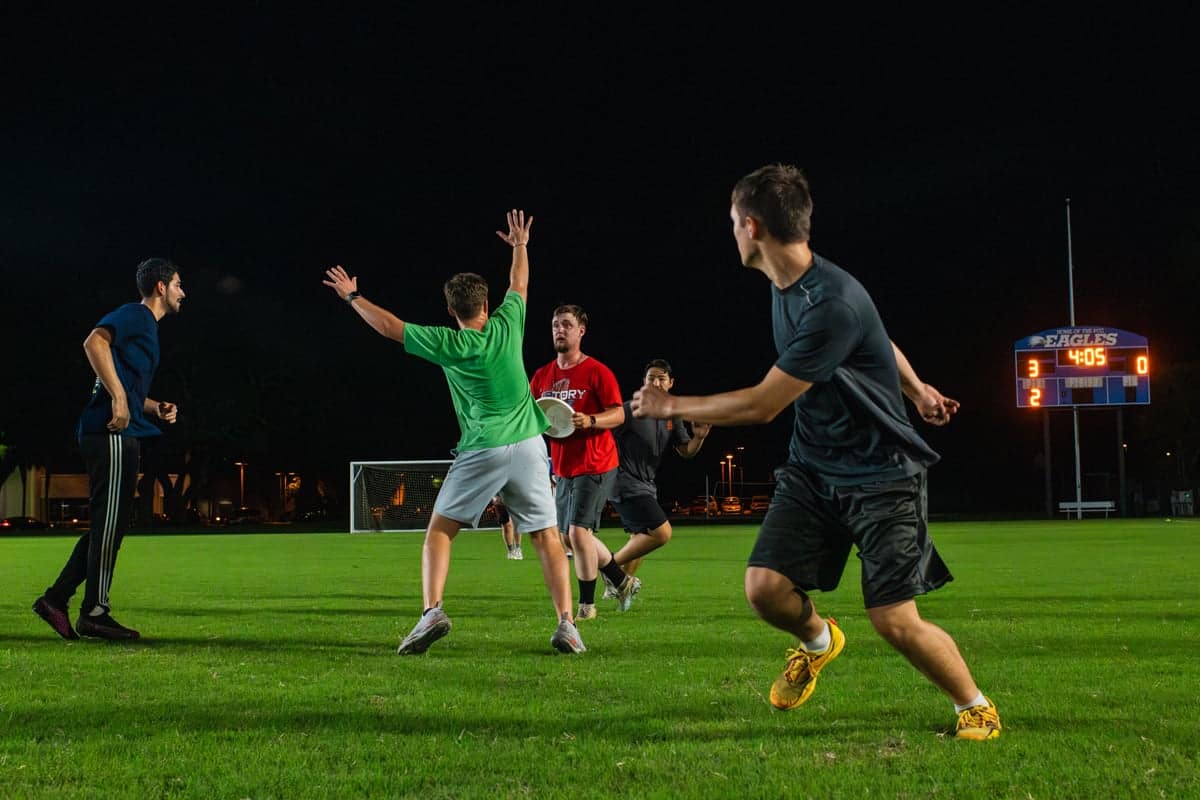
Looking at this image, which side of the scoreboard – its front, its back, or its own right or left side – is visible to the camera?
front

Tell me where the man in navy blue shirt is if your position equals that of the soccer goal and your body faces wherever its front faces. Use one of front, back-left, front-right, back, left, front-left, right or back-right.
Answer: front

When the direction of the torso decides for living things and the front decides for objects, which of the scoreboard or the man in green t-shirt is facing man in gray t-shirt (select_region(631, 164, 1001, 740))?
the scoreboard

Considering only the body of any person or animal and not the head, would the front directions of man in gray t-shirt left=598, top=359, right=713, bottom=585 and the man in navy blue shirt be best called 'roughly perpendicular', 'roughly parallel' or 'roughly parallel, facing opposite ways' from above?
roughly perpendicular

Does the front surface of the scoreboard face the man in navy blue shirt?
yes

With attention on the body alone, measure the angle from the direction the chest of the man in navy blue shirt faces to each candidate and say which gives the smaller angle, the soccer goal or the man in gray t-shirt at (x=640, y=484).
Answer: the man in gray t-shirt

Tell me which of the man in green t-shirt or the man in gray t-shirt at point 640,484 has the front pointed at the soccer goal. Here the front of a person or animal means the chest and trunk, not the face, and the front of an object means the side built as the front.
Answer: the man in green t-shirt

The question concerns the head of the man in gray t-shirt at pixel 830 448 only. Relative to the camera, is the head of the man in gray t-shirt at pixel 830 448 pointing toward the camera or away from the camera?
away from the camera

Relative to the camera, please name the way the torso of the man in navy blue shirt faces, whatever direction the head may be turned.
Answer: to the viewer's right

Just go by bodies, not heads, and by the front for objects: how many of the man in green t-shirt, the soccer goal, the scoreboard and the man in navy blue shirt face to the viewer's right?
1

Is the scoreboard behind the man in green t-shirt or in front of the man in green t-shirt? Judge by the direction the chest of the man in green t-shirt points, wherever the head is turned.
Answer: in front

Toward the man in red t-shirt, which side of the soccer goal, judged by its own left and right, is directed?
front

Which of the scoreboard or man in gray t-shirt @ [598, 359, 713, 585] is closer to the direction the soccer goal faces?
the man in gray t-shirt

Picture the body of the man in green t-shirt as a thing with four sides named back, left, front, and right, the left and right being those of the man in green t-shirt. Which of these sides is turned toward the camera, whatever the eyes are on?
back

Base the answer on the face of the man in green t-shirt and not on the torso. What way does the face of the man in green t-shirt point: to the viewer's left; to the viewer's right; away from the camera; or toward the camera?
away from the camera

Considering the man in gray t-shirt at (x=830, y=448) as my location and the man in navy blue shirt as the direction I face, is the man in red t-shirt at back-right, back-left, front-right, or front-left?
front-right
